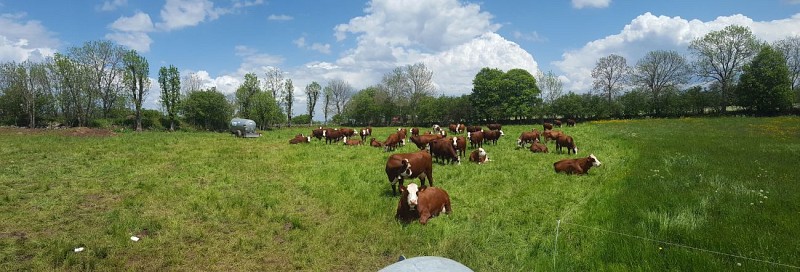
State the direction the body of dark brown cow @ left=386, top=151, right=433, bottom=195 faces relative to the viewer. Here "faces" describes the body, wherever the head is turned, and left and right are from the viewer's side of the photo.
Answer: facing the viewer and to the left of the viewer

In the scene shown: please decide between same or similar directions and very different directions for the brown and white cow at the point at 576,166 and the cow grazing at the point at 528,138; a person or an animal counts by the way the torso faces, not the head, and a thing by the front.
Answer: very different directions

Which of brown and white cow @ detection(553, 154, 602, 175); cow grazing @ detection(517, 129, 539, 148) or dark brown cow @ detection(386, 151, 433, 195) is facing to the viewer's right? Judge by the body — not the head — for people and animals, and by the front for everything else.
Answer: the brown and white cow

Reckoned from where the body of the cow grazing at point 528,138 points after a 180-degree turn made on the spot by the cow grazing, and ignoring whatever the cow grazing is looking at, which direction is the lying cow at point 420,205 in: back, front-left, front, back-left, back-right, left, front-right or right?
right

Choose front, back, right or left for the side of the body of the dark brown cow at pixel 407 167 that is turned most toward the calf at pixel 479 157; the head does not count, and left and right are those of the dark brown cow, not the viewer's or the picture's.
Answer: back

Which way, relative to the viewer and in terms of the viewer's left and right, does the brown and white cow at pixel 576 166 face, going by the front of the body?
facing to the right of the viewer

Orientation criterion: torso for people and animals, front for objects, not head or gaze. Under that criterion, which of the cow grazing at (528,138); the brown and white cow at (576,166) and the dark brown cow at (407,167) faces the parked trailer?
the cow grazing

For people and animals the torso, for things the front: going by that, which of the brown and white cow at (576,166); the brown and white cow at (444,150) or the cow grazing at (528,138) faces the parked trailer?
the cow grazing

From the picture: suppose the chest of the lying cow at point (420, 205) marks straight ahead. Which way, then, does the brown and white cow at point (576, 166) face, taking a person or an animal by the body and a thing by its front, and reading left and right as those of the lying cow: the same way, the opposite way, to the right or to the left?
to the left

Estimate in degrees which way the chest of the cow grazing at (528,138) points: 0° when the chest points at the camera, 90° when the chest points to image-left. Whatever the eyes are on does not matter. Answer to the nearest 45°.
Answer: approximately 90°

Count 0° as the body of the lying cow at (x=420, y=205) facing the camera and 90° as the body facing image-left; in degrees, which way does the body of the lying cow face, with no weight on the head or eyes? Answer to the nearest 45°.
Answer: approximately 45°

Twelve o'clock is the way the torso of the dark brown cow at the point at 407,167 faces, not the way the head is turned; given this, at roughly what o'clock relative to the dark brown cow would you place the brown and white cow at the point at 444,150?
The brown and white cow is roughly at 5 o'clock from the dark brown cow.

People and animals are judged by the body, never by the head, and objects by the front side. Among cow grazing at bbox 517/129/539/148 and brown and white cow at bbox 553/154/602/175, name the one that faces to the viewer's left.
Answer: the cow grazing

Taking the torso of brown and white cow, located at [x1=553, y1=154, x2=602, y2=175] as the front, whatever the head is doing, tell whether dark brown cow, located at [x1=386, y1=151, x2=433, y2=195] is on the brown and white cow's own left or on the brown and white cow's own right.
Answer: on the brown and white cow's own right

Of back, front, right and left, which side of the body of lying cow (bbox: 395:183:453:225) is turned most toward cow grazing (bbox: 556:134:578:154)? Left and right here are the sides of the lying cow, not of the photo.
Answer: back
